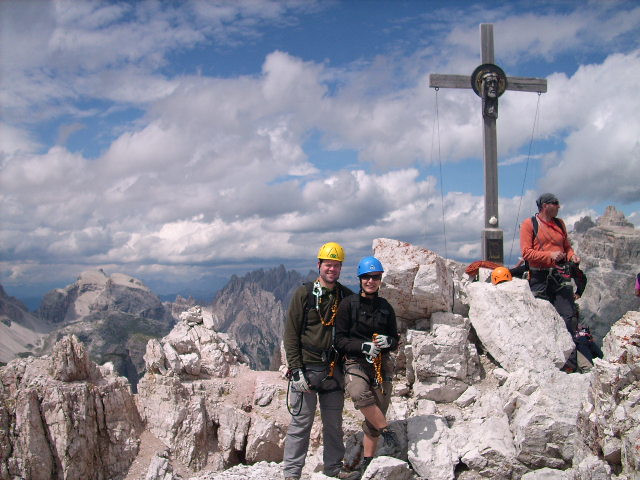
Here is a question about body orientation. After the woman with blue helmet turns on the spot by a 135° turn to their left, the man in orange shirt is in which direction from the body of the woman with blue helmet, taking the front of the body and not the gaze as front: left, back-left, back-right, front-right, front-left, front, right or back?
front

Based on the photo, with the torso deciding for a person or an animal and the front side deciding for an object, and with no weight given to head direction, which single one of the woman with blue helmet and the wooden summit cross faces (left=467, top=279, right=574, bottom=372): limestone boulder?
the wooden summit cross

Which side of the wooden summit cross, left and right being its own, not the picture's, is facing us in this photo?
front

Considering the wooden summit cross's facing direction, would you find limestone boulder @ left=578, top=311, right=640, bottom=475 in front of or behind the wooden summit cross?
in front

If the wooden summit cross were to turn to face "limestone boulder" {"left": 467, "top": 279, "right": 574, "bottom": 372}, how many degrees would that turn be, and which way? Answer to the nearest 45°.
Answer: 0° — it already faces it

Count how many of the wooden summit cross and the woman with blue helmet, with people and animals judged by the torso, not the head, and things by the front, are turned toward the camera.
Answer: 2

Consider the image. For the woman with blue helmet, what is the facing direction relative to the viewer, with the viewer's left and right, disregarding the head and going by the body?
facing the viewer

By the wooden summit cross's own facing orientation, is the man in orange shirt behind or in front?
in front

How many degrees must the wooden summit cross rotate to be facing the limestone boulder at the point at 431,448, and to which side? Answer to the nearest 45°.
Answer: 0° — it already faces it
